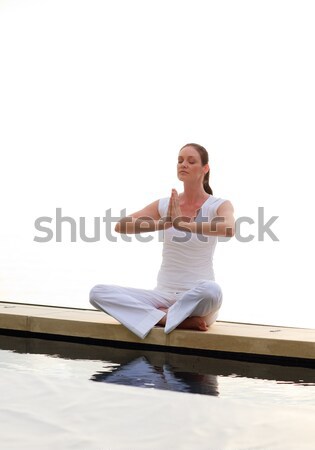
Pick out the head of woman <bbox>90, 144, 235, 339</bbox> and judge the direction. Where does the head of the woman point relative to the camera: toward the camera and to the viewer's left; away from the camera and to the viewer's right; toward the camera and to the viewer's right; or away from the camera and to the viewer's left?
toward the camera and to the viewer's left
